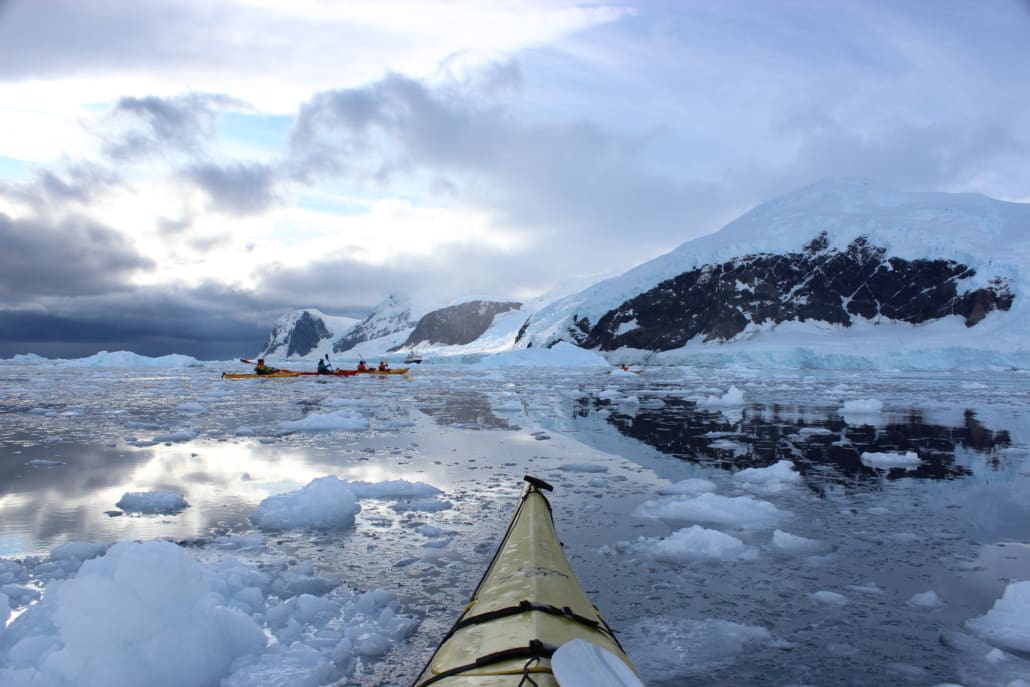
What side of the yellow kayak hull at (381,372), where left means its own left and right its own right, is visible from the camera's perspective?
right

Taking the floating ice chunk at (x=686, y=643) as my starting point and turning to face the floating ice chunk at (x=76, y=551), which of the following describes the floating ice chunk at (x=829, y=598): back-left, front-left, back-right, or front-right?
back-right

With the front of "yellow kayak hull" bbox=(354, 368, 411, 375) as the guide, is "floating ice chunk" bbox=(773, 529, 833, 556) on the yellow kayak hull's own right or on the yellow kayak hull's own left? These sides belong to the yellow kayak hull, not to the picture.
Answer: on the yellow kayak hull's own right

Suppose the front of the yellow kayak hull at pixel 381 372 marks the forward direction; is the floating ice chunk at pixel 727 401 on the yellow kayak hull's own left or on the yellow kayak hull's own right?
on the yellow kayak hull's own right

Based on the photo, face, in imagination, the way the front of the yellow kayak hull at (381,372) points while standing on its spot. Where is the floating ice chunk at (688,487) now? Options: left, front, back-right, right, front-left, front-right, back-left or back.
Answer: right

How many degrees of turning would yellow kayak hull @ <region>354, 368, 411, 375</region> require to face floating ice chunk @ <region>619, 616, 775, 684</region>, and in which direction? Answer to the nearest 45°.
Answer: approximately 90° to its right

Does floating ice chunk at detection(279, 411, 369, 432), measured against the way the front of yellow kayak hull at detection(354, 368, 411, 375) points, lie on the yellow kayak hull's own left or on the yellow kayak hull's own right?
on the yellow kayak hull's own right

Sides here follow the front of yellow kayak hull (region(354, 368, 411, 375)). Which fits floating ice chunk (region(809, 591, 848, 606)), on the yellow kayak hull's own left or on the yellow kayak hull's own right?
on the yellow kayak hull's own right

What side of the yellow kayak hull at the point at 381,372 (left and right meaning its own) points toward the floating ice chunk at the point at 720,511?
right
